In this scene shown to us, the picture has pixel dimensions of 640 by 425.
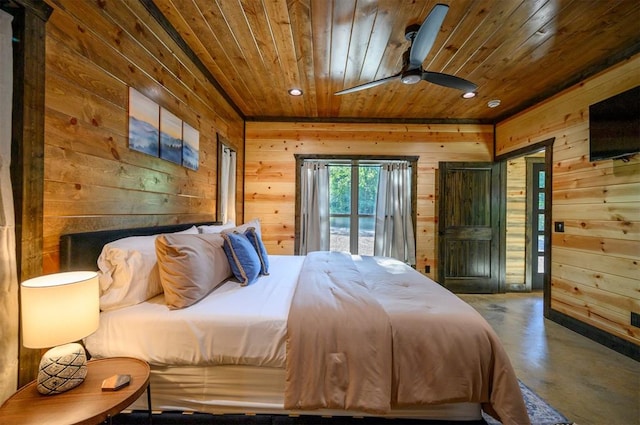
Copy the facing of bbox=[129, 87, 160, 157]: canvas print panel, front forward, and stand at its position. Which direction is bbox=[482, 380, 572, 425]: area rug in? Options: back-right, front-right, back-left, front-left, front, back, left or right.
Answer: front

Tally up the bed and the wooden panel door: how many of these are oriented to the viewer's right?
1

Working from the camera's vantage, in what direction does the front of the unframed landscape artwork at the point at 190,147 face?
facing the viewer and to the right of the viewer

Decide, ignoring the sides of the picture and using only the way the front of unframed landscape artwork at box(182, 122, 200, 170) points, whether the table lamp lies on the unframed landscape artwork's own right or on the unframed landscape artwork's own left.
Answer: on the unframed landscape artwork's own right

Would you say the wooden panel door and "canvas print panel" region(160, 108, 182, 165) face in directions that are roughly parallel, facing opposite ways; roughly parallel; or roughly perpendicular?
roughly perpendicular

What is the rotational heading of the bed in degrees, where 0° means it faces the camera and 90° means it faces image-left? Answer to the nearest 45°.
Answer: approximately 270°

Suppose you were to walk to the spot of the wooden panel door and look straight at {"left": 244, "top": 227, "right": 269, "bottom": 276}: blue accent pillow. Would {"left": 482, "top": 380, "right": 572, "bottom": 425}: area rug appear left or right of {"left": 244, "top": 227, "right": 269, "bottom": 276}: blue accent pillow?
left

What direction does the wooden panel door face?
toward the camera

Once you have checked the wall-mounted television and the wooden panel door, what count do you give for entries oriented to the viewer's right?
0

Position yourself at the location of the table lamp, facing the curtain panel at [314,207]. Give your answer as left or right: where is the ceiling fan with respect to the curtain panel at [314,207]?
right

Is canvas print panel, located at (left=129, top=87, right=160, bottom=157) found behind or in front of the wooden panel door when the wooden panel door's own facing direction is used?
in front

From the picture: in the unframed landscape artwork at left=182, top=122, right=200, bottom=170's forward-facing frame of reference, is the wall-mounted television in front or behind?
in front

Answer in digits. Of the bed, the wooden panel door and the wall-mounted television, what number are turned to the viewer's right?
1

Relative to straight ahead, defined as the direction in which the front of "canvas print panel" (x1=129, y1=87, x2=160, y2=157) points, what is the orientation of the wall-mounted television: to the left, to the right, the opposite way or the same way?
the opposite way

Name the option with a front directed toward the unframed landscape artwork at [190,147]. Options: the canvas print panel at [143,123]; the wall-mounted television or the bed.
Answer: the wall-mounted television
